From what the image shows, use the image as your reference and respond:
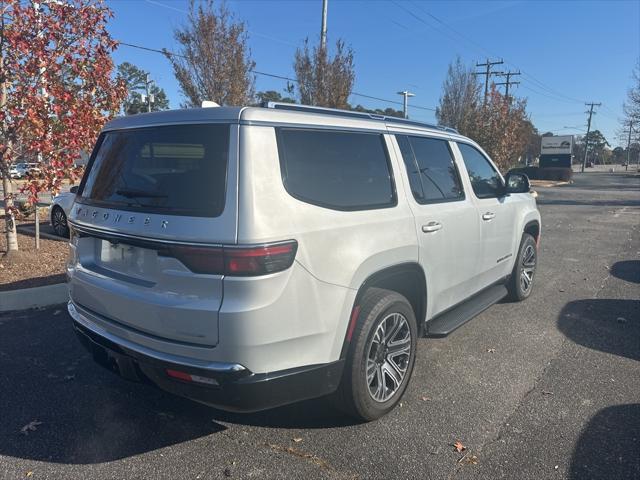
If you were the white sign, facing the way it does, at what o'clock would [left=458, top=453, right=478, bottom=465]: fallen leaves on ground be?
The fallen leaves on ground is roughly at 12 o'clock from the white sign.

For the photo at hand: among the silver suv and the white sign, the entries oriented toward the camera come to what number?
1

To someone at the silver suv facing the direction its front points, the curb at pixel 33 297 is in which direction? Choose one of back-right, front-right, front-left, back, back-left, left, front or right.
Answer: left

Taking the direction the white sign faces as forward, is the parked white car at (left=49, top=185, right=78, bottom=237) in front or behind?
in front

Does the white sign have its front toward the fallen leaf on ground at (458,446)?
yes

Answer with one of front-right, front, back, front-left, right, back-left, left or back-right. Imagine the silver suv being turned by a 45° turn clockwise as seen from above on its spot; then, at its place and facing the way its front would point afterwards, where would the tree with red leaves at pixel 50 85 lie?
back-left

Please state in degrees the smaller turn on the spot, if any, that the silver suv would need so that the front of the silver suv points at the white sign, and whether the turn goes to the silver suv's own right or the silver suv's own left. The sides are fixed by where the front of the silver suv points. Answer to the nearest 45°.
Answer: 0° — it already faces it

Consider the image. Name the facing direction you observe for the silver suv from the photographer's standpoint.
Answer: facing away from the viewer and to the right of the viewer

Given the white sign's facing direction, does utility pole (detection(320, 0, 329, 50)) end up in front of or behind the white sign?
in front

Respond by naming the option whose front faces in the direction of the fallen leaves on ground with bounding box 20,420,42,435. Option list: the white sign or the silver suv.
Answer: the white sign

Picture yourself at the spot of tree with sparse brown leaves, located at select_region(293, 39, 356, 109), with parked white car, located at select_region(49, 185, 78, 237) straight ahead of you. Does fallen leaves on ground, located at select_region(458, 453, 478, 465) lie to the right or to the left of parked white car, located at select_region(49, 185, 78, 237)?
left

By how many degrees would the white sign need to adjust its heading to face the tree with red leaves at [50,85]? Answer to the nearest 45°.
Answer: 0° — it already faces it

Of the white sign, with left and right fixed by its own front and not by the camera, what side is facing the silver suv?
front

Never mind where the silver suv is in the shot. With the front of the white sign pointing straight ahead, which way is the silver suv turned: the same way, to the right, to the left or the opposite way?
the opposite way
